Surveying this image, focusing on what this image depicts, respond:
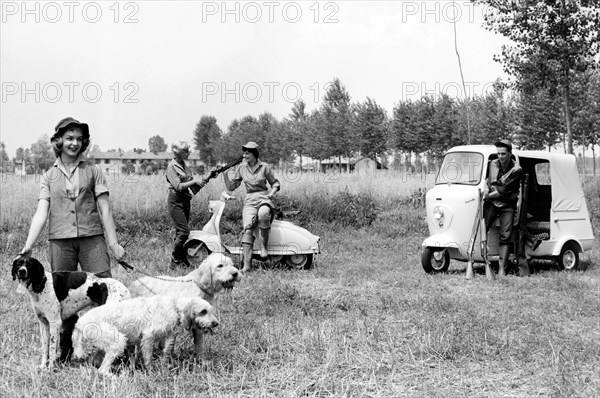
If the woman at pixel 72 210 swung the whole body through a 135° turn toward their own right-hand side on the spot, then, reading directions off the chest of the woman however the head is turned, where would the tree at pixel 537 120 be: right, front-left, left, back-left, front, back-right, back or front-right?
right

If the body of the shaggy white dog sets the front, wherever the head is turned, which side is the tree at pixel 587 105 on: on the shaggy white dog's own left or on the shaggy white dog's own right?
on the shaggy white dog's own left

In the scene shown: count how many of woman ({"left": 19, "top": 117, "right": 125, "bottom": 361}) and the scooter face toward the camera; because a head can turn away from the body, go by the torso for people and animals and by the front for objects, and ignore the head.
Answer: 1

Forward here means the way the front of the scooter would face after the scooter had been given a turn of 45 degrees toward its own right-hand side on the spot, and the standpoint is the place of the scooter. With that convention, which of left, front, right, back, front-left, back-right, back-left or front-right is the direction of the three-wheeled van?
back-right

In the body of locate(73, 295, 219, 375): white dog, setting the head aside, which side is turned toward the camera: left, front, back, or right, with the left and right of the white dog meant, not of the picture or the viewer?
right

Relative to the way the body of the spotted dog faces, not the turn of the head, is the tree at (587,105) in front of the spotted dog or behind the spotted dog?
behind
